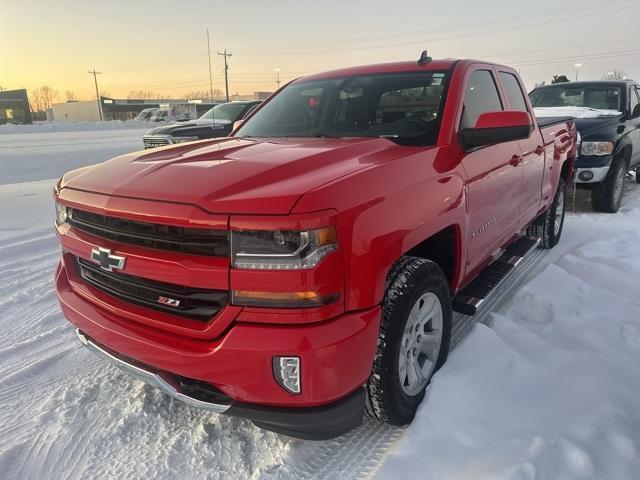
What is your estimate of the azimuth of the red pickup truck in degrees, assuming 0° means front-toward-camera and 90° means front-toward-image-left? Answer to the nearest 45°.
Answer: approximately 45°

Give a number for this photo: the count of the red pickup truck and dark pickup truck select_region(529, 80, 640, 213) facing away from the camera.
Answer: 0

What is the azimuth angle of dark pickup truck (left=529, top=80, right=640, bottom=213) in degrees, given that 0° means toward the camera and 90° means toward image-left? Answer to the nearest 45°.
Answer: approximately 45°

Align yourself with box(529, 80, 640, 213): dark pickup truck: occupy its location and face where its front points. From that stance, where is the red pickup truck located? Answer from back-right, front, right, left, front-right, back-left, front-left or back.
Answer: front-left

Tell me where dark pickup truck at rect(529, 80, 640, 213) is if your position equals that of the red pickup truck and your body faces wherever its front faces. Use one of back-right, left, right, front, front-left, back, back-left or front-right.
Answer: back
